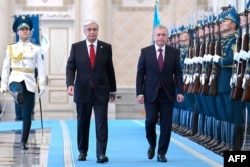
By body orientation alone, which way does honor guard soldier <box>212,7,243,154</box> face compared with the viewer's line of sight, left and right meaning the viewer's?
facing to the left of the viewer

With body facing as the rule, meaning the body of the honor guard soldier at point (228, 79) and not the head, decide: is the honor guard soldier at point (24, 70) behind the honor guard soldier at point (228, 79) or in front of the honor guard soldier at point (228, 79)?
in front

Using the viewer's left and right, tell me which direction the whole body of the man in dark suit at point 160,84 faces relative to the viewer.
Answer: facing the viewer

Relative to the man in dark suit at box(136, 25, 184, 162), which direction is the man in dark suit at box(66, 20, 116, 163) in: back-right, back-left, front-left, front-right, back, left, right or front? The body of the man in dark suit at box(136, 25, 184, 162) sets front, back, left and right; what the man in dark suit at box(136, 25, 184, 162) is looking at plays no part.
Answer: right

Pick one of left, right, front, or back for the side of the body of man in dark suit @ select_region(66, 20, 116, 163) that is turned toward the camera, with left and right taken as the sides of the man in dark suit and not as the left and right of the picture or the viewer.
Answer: front

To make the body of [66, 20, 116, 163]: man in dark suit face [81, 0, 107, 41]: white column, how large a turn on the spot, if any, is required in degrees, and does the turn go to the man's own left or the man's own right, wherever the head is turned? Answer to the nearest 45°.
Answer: approximately 180°

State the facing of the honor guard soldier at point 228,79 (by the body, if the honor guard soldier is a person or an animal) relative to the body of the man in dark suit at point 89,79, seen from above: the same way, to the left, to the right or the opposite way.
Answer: to the right

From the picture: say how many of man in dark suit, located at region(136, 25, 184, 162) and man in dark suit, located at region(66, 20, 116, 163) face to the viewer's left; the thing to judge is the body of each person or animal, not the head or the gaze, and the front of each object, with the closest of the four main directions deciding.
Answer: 0
